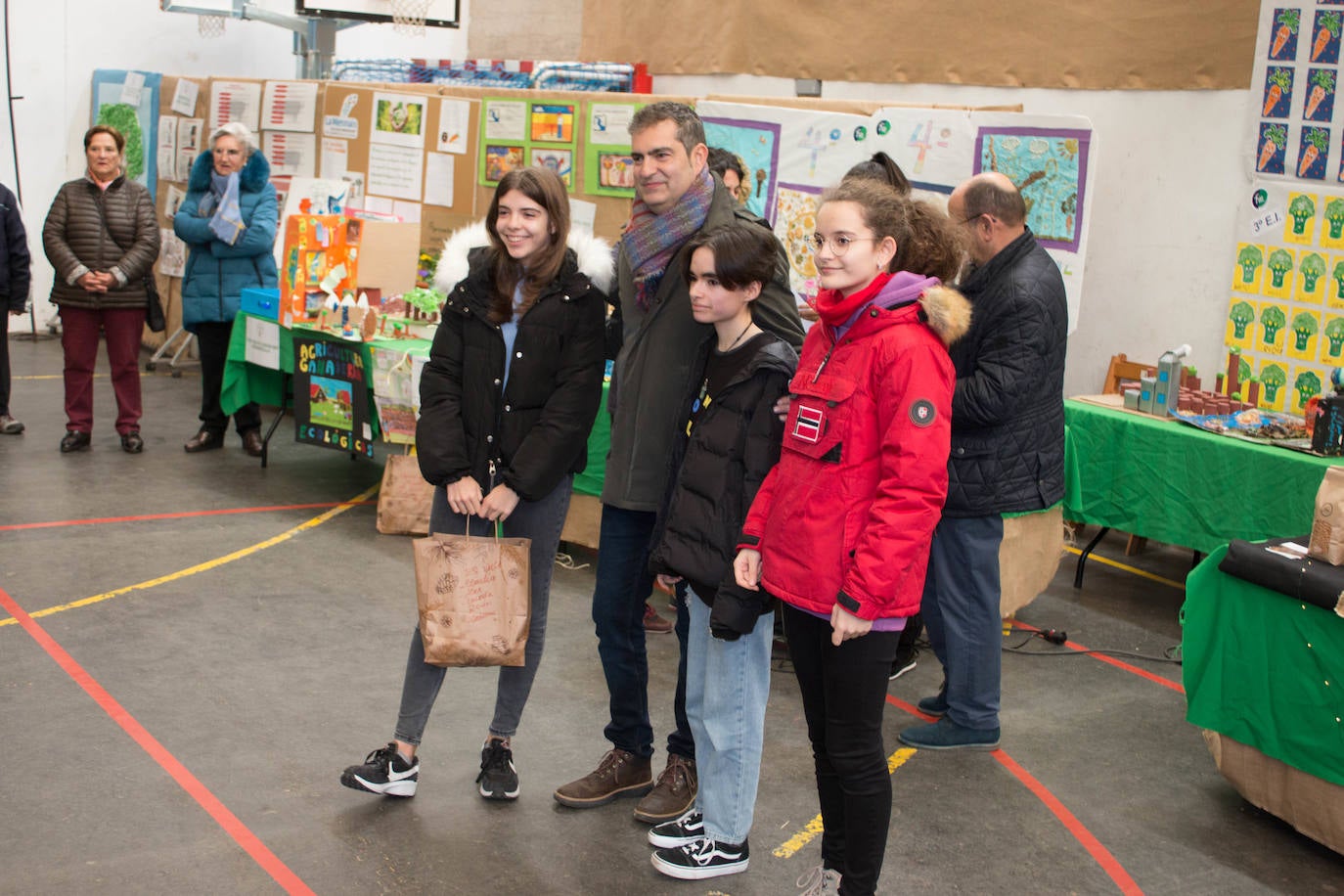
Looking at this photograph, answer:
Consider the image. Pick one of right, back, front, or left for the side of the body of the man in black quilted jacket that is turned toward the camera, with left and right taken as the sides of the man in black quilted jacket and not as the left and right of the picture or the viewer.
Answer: left

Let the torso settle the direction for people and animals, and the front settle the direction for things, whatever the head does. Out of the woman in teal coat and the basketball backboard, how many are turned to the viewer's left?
0

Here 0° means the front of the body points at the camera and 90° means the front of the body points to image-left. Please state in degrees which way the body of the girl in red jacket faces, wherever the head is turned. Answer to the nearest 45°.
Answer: approximately 45°

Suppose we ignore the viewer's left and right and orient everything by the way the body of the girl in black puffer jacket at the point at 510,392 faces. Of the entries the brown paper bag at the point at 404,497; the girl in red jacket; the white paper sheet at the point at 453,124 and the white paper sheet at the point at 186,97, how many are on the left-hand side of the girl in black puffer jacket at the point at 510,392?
1

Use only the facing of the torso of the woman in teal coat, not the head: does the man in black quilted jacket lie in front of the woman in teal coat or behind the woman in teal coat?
in front

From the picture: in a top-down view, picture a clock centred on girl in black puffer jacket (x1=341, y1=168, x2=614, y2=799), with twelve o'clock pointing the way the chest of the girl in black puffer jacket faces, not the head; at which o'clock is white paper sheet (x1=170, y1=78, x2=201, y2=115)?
The white paper sheet is roughly at 4 o'clock from the girl in black puffer jacket.

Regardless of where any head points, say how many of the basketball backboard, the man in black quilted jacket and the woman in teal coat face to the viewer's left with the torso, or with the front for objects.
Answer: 1

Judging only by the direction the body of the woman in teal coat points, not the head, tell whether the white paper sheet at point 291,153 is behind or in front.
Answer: behind

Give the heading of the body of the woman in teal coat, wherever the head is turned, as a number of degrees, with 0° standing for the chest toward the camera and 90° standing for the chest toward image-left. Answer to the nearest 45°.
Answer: approximately 0°

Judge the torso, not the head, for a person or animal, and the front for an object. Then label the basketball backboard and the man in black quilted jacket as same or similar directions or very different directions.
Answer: very different directions

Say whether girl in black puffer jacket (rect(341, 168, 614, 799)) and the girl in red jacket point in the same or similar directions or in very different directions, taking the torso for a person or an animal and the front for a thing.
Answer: same or similar directions

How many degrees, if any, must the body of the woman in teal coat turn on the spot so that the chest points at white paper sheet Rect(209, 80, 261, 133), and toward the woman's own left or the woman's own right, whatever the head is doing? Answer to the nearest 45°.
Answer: approximately 180°

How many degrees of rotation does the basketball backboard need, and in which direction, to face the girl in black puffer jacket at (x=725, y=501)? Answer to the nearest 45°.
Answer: approximately 45° to its right

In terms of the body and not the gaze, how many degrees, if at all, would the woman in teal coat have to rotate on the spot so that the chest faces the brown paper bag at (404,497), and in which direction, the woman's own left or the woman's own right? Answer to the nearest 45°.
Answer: approximately 45° to the woman's own left

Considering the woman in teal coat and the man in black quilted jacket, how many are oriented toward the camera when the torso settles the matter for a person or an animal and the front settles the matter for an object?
1

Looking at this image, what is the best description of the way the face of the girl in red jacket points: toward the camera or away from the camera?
toward the camera

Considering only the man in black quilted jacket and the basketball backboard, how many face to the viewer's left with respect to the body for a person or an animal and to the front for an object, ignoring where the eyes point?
1
